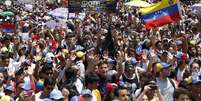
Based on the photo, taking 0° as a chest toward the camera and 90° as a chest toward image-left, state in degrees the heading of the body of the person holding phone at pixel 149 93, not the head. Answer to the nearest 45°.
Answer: approximately 0°
